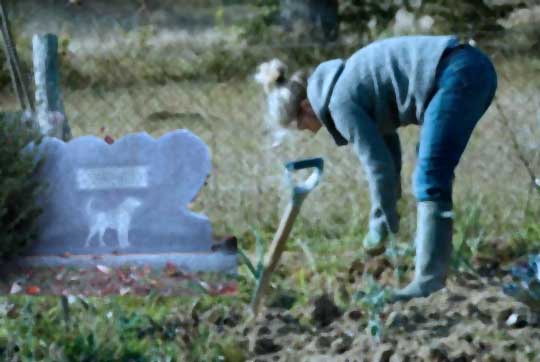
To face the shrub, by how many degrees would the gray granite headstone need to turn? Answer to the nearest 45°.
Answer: approximately 135° to its right

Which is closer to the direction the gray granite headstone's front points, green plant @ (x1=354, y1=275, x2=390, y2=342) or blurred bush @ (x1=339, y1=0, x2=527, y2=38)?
the green plant

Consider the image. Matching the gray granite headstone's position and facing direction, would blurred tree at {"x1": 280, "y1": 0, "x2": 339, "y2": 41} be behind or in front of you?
behind

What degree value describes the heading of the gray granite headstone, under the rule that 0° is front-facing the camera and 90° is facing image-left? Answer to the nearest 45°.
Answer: approximately 0°

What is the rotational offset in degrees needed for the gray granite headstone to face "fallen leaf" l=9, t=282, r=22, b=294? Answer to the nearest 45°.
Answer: approximately 90° to its right

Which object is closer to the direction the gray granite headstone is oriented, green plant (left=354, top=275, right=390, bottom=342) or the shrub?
the green plant
